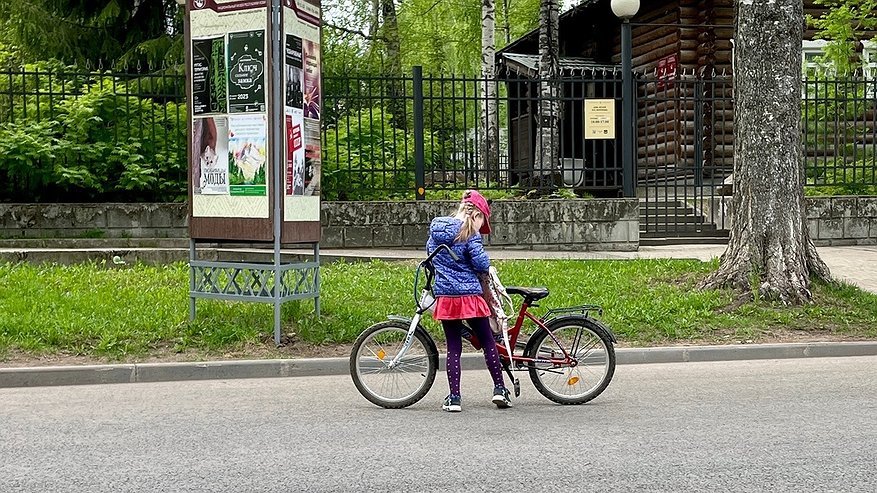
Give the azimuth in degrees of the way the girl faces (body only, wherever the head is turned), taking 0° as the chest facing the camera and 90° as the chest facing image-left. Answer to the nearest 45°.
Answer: approximately 225°

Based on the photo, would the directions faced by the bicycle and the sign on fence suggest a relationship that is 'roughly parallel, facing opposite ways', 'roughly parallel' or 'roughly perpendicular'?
roughly perpendicular

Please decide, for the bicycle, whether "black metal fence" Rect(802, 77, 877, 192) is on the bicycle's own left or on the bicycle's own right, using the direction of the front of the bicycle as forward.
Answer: on the bicycle's own right

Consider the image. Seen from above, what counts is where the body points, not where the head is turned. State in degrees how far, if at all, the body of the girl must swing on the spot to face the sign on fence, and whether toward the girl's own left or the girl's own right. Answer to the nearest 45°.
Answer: approximately 45° to the girl's own left

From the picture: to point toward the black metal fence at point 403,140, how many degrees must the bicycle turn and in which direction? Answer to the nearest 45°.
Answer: approximately 90° to its right

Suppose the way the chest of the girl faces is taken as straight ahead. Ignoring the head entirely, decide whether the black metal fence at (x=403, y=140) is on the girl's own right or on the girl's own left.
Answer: on the girl's own left

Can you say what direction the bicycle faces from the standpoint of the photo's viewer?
facing to the left of the viewer

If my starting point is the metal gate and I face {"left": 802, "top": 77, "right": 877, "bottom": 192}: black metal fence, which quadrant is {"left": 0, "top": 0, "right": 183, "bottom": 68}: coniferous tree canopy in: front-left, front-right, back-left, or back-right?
back-left

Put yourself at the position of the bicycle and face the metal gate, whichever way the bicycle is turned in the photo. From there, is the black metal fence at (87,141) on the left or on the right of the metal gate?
left
